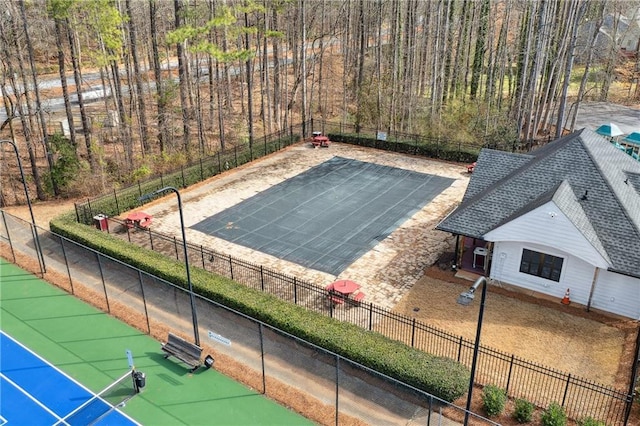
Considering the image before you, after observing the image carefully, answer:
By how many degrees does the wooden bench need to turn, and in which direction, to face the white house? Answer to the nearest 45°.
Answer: approximately 135° to its left

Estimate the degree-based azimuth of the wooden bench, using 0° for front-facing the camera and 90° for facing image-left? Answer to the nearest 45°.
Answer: approximately 45°

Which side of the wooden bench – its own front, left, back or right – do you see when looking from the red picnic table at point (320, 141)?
back

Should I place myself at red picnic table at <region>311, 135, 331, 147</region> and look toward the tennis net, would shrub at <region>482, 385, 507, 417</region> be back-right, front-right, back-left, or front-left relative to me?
front-left

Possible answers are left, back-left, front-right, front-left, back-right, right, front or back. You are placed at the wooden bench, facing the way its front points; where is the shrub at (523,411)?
left

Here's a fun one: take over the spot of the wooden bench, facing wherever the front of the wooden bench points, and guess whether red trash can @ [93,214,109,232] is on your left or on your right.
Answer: on your right

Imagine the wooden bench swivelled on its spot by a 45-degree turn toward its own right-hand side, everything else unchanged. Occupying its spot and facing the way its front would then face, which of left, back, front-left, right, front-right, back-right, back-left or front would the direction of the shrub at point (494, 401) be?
back-left

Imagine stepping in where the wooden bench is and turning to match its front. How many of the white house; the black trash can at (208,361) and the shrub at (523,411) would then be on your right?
0

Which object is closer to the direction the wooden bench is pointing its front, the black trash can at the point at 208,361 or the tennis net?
the tennis net

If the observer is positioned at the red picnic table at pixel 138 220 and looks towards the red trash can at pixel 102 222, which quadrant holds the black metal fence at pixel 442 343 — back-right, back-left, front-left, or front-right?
back-left

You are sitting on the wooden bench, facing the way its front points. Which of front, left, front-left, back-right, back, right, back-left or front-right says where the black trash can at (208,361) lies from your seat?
left

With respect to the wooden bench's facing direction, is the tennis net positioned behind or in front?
in front

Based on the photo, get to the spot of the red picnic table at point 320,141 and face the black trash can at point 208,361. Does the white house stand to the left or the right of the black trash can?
left

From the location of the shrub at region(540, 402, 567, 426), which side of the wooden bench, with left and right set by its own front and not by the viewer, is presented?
left

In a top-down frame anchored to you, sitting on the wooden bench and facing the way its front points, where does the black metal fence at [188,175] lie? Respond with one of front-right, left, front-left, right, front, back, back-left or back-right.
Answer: back-right

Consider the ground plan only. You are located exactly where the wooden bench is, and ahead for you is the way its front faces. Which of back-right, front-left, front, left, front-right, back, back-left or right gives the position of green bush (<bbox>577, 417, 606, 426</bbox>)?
left

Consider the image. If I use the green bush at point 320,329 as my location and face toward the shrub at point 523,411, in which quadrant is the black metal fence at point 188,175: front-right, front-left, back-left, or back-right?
back-left

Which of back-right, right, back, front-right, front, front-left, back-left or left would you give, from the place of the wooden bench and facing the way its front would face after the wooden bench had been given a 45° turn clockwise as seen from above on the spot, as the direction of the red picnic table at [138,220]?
right
